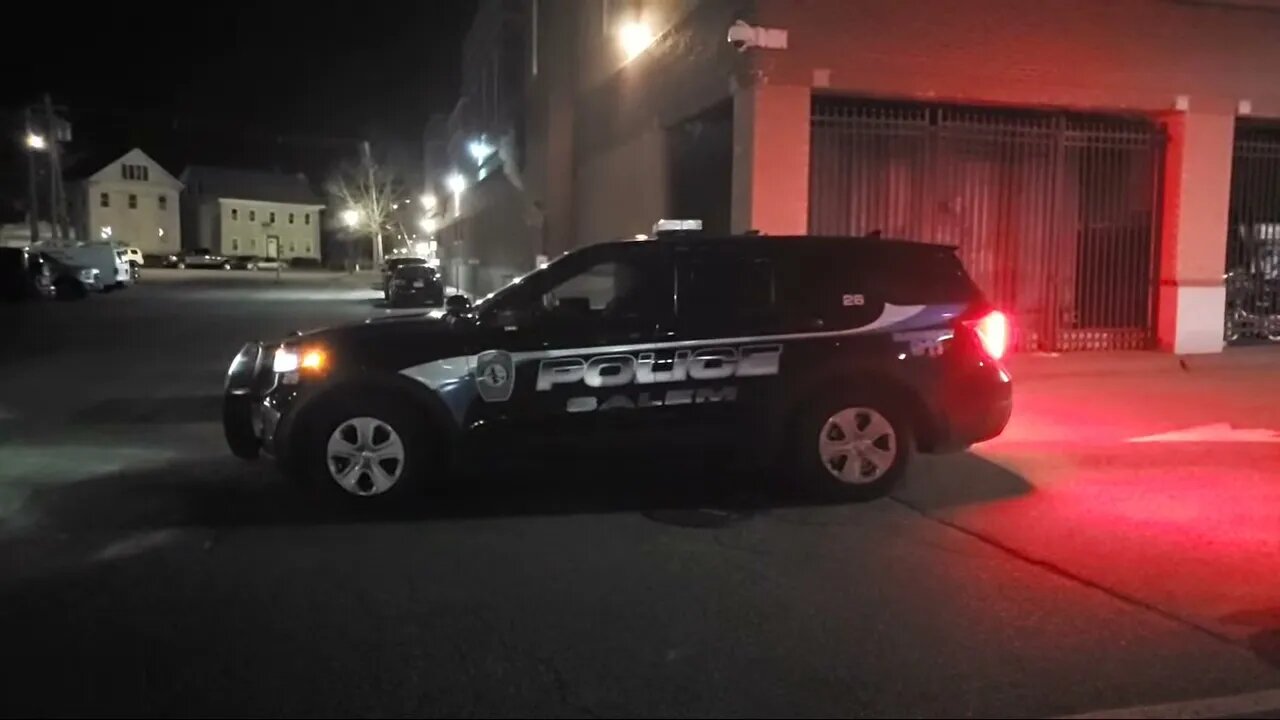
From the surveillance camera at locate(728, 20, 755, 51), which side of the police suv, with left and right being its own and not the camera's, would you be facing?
right

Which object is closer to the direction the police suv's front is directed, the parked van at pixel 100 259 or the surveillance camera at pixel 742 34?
the parked van

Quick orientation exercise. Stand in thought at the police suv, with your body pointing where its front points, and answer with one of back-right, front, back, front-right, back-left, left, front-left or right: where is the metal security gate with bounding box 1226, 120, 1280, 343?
back-right

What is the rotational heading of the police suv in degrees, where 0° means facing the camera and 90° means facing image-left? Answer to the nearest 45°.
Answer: approximately 90°

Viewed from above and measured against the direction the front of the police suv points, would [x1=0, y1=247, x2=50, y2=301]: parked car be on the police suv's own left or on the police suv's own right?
on the police suv's own right

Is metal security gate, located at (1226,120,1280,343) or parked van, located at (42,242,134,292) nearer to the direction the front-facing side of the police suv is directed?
the parked van
